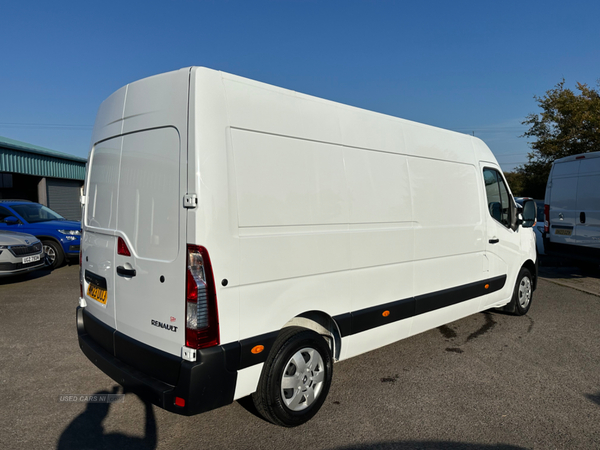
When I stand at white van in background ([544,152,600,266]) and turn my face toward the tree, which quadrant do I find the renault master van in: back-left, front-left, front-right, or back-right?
back-left

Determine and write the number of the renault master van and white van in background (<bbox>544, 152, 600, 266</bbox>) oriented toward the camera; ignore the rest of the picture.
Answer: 0

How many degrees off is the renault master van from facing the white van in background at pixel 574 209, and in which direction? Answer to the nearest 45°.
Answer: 0° — it already faces it

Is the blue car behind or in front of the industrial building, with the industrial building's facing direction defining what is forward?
in front

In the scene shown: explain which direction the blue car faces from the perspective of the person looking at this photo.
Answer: facing the viewer and to the right of the viewer

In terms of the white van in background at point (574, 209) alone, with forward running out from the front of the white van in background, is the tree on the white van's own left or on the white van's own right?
on the white van's own left

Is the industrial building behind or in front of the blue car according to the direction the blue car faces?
behind

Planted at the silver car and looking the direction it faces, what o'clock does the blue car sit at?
The blue car is roughly at 8 o'clock from the silver car.

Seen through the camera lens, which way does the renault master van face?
facing away from the viewer and to the right of the viewer

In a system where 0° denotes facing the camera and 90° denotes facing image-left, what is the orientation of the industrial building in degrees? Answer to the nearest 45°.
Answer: approximately 315°

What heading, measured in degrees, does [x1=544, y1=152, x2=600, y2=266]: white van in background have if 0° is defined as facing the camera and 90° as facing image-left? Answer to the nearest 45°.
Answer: approximately 225°

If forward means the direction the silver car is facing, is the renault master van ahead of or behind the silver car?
ahead
